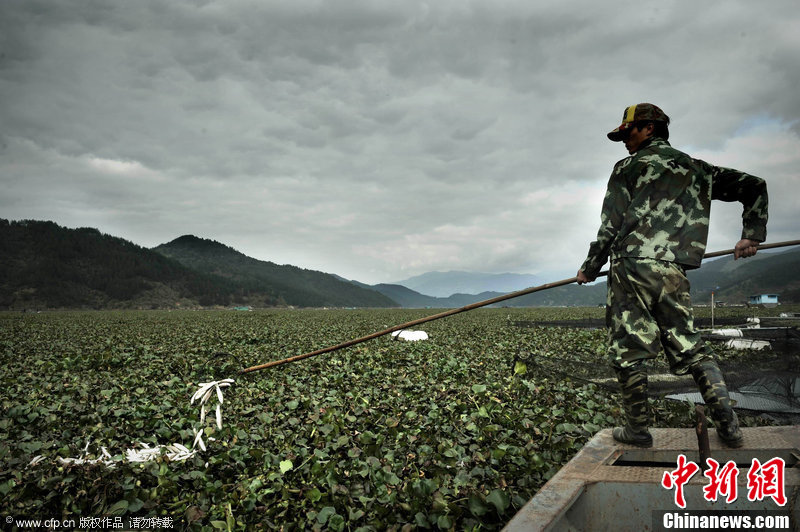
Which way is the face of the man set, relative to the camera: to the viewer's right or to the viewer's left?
to the viewer's left

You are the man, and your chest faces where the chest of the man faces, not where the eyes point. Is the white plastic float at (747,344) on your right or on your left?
on your right

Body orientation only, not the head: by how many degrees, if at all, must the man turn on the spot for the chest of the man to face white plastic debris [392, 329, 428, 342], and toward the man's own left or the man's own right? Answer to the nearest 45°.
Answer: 0° — they already face it

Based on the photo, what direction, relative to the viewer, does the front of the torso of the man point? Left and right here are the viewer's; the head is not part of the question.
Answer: facing away from the viewer and to the left of the viewer
